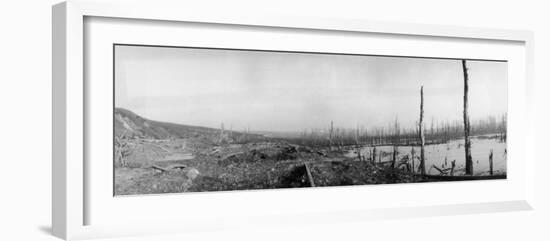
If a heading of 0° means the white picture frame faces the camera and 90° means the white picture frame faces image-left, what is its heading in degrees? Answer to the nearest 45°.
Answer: approximately 315°
